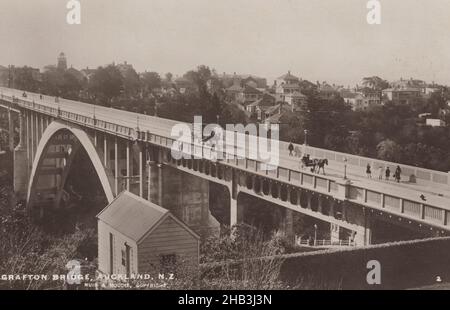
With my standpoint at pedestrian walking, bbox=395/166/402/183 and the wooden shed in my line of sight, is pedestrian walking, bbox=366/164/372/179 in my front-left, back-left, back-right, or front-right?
front-right

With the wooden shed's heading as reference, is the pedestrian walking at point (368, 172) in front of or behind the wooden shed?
behind

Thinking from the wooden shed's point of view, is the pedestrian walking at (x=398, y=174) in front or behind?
behind
